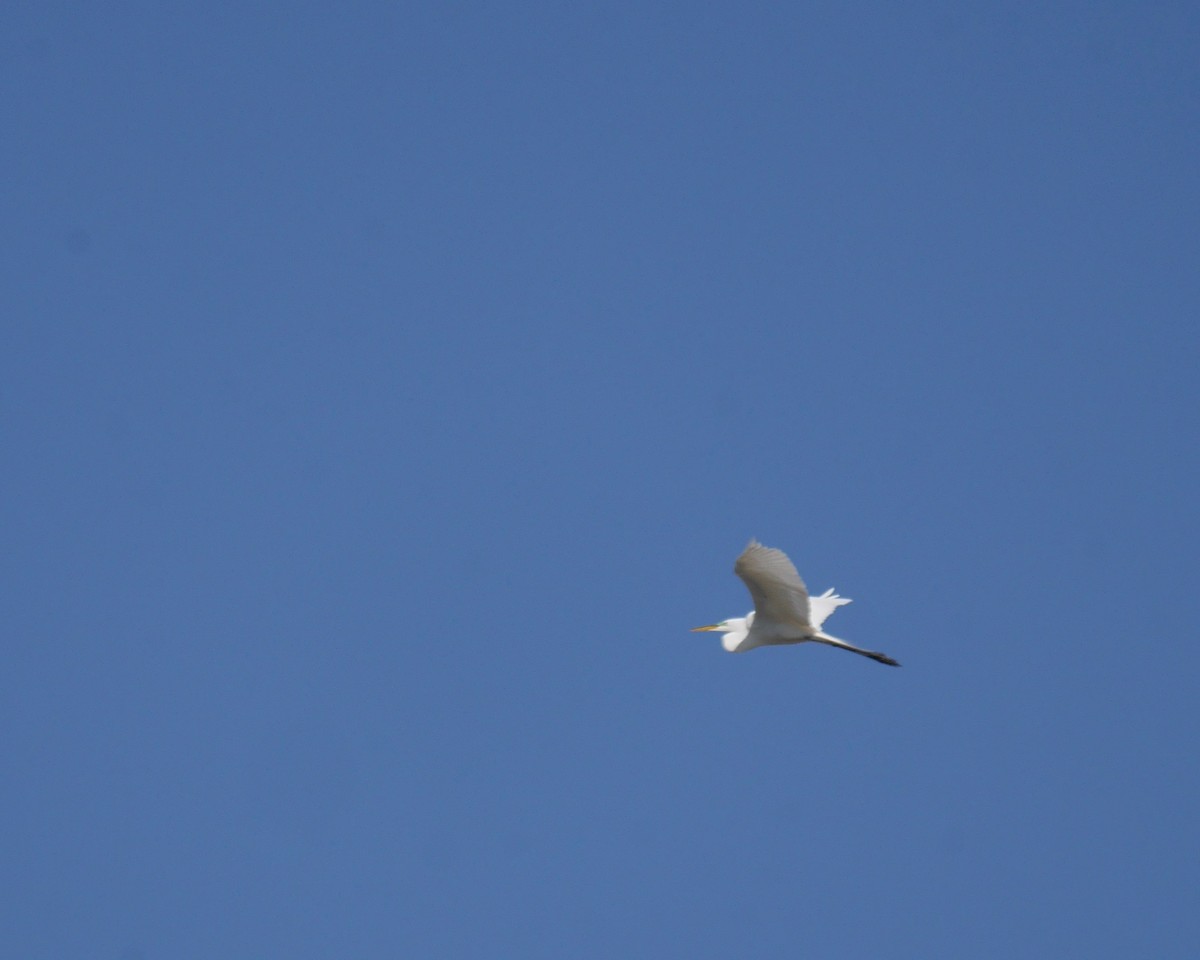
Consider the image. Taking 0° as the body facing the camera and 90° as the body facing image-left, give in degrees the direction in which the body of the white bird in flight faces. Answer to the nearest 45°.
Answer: approximately 90°
